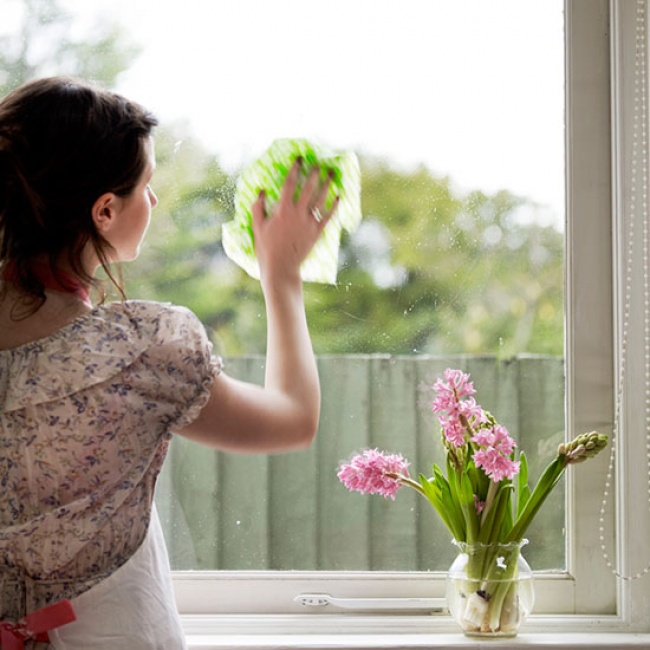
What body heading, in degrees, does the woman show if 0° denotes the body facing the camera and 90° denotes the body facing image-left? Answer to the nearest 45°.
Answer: approximately 225°

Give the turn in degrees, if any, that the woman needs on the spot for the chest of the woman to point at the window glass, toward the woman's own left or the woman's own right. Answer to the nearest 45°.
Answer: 0° — they already face it

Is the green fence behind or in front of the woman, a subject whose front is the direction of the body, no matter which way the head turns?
in front

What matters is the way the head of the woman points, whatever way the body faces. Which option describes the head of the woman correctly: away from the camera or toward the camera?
away from the camera
